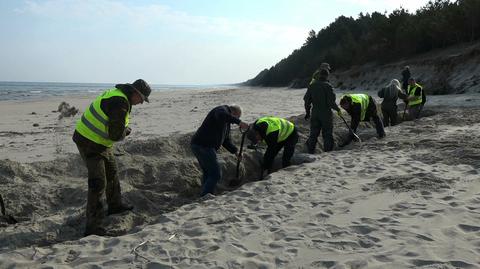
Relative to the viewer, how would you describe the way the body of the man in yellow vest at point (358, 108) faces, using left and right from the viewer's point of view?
facing to the left of the viewer

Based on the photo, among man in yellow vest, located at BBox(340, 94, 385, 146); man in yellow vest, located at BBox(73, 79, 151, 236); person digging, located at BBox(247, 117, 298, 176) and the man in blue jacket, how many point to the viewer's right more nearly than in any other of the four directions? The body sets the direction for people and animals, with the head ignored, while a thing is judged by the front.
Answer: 2

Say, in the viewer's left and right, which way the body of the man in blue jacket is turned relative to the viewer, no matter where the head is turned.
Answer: facing to the right of the viewer

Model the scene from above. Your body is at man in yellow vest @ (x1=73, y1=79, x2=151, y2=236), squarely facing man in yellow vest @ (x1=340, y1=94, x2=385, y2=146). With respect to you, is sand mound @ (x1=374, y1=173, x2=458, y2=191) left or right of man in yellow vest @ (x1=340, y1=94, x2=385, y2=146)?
right

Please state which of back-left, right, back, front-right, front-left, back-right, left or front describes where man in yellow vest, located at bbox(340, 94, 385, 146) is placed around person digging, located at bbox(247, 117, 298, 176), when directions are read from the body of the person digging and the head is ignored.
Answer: back-right

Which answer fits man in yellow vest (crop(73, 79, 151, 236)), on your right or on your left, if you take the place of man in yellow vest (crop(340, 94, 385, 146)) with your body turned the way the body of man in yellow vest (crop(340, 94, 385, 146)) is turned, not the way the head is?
on your left

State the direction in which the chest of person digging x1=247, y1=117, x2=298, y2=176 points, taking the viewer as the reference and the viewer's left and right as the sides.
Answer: facing to the left of the viewer

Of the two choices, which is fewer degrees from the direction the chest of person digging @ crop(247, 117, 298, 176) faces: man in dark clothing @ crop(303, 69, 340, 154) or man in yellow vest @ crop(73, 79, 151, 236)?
the man in yellow vest

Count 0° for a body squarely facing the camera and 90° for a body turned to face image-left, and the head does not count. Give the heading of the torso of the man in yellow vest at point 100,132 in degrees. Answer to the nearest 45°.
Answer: approximately 270°

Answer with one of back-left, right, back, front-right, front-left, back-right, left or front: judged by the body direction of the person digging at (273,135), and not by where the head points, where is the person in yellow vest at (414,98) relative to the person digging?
back-right

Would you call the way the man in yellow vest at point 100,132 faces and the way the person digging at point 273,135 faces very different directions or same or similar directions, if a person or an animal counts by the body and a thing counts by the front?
very different directions
